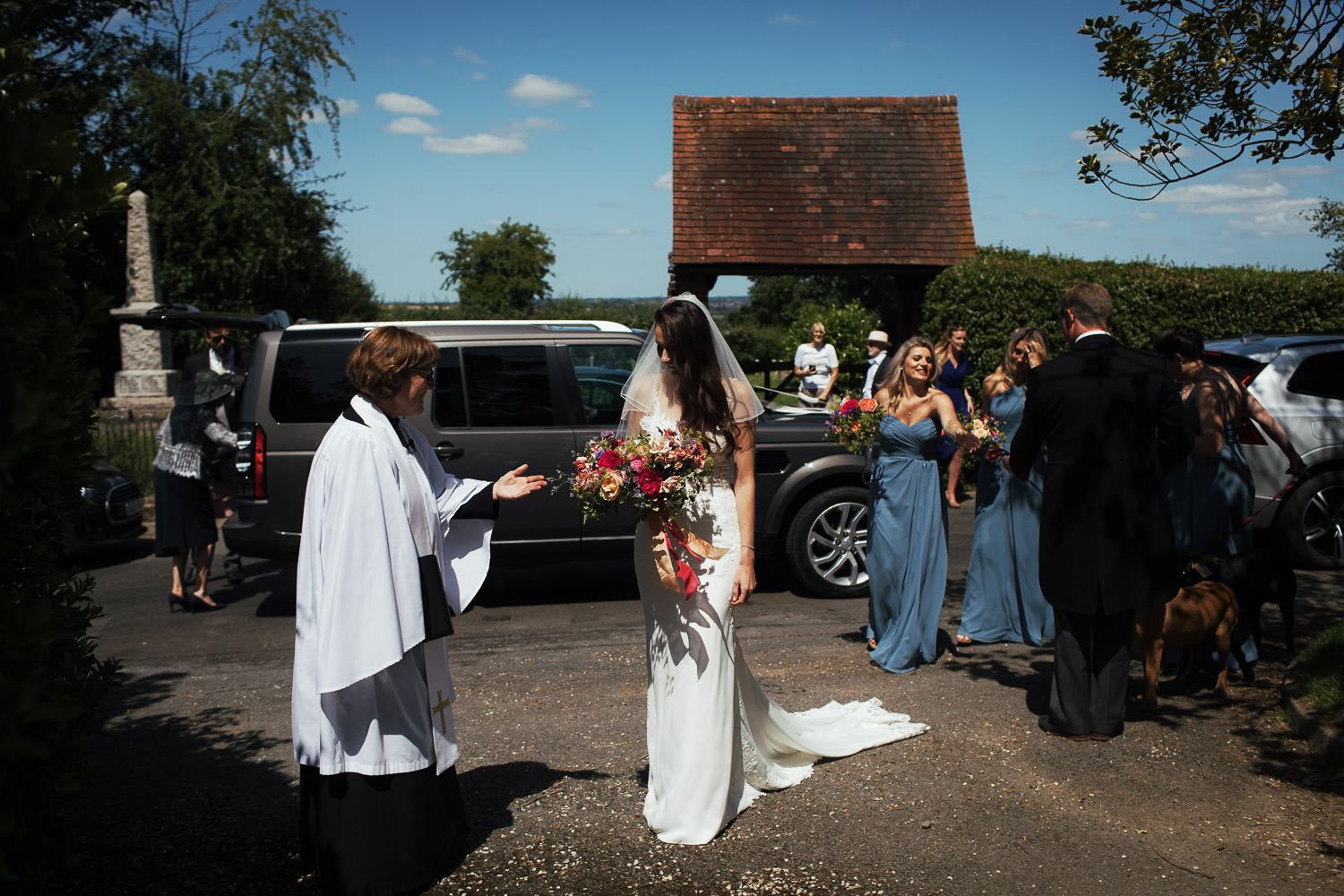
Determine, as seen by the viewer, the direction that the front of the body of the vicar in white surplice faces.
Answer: to the viewer's right

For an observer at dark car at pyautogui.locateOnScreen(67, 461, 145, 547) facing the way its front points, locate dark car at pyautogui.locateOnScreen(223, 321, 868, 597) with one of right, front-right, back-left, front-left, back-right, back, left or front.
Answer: front

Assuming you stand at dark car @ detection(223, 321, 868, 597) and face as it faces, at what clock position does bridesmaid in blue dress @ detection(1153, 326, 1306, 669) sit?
The bridesmaid in blue dress is roughly at 1 o'clock from the dark car.

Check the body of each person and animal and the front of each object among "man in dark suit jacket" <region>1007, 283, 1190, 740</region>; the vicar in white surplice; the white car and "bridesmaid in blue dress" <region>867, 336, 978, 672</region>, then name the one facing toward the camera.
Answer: the bridesmaid in blue dress

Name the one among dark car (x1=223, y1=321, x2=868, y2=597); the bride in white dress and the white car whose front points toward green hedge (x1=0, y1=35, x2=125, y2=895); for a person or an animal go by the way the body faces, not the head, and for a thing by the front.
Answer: the bride in white dress

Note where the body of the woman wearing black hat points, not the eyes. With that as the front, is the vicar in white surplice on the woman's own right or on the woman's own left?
on the woman's own right

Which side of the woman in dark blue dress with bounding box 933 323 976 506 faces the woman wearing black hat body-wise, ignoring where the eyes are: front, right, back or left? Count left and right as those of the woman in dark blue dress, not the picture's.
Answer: right

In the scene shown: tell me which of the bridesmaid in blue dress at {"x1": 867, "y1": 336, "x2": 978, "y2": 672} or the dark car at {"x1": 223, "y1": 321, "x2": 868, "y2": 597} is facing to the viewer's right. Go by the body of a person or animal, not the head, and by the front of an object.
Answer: the dark car

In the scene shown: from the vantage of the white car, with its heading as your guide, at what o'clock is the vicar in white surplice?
The vicar in white surplice is roughly at 5 o'clock from the white car.

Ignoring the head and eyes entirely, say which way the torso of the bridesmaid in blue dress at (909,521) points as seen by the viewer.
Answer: toward the camera

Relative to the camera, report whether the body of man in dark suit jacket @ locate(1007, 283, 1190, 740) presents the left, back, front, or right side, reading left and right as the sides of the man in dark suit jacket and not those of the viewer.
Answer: back
